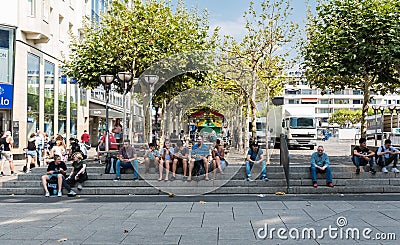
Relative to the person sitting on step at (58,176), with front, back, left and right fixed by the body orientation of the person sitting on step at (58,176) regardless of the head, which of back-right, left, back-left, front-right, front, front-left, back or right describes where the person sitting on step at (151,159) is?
left

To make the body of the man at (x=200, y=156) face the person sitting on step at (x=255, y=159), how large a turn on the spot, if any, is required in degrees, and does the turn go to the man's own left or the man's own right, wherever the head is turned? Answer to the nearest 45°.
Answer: approximately 90° to the man's own left

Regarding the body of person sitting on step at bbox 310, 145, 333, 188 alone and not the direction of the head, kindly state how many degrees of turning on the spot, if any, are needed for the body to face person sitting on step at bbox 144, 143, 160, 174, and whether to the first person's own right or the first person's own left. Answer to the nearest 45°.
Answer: approximately 90° to the first person's own right

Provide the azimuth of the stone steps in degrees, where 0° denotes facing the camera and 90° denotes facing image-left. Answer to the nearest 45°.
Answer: approximately 0°

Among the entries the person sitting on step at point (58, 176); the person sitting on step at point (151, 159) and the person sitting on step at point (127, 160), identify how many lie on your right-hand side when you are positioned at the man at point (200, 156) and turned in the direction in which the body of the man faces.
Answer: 3

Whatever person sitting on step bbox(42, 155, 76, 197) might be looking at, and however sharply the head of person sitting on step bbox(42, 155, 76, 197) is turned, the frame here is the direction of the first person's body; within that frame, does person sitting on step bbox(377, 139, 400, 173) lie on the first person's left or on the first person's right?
on the first person's left

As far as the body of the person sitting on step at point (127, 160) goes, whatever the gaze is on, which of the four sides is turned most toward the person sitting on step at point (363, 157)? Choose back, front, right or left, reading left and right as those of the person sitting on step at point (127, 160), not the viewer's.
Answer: left
